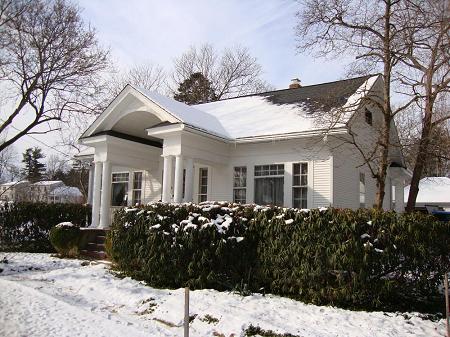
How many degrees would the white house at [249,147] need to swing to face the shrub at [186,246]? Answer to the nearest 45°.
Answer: approximately 45° to its left

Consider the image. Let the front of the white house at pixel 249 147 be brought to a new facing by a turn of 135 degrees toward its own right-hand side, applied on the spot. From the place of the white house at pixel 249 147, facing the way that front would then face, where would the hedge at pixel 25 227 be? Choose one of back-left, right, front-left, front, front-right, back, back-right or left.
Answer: left

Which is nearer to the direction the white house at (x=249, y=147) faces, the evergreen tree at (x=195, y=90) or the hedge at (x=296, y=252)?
the hedge

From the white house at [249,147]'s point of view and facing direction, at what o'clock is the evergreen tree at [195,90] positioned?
The evergreen tree is roughly at 4 o'clock from the white house.

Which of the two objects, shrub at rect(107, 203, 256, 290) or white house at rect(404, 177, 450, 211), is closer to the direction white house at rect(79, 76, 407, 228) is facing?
the shrub

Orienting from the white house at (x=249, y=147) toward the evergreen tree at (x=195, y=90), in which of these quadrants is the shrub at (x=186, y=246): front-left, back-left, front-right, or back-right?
back-left

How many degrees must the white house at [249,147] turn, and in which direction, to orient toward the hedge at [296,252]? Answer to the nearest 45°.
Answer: approximately 45° to its left

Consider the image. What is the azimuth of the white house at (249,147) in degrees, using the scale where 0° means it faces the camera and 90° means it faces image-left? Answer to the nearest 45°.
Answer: approximately 45°
